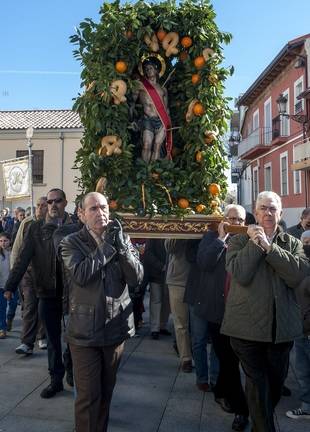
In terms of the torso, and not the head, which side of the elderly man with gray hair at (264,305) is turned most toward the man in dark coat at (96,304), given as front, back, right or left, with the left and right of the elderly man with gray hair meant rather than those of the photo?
right

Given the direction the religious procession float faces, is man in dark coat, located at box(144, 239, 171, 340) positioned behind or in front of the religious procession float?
behind

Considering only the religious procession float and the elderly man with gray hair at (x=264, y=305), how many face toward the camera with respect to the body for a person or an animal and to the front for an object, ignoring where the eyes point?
2

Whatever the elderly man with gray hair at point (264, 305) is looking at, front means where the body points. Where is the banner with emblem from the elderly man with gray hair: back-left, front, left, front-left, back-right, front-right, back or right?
back-right

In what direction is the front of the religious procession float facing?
toward the camera

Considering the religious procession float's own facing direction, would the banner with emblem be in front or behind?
behind

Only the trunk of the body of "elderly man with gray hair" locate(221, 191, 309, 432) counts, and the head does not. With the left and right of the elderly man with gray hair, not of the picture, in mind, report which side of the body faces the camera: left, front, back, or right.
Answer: front
